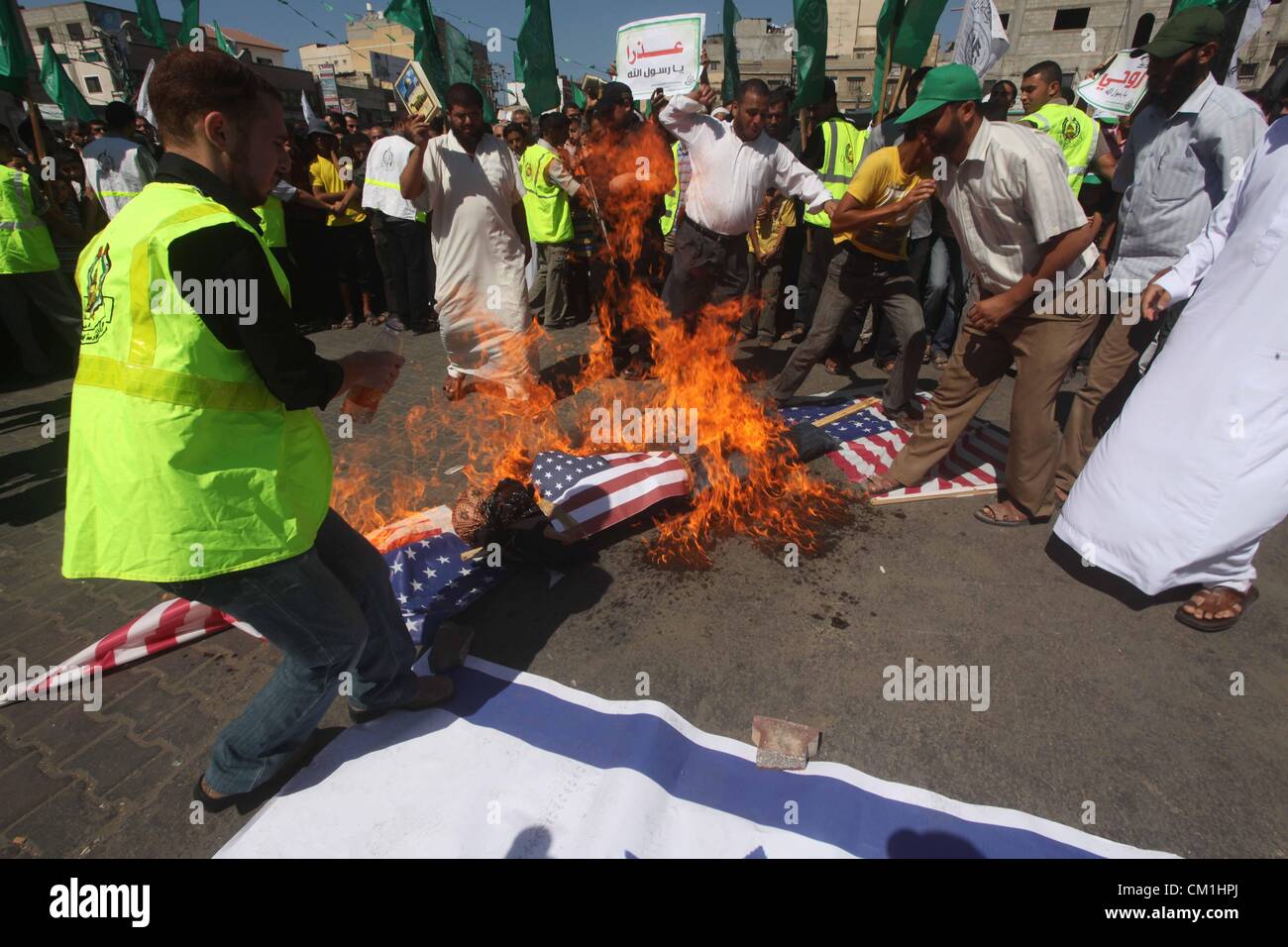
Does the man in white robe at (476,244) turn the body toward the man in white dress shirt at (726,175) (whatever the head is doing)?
no

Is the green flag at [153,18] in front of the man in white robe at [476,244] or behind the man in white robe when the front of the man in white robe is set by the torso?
behind

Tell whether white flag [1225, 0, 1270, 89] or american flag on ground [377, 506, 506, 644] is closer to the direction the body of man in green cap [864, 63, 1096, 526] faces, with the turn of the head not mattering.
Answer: the american flag on ground

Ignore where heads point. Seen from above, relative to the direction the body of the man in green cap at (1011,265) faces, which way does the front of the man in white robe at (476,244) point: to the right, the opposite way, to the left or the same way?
to the left

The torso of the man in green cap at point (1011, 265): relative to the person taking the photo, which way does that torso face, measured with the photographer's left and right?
facing the viewer and to the left of the viewer

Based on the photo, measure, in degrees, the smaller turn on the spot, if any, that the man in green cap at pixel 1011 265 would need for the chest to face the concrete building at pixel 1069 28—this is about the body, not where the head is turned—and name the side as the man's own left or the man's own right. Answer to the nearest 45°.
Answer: approximately 135° to the man's own right

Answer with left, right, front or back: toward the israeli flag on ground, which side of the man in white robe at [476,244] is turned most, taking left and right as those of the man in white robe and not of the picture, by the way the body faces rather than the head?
front

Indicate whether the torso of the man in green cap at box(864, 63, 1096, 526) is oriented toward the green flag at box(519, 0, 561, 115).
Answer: no

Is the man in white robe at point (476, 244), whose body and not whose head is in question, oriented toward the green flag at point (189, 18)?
no

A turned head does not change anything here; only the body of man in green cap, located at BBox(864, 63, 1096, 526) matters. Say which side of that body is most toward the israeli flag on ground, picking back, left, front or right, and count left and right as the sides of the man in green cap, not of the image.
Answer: front

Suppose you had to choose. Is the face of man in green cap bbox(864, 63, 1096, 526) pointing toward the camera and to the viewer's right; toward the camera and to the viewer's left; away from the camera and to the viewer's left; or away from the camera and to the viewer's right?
toward the camera and to the viewer's left

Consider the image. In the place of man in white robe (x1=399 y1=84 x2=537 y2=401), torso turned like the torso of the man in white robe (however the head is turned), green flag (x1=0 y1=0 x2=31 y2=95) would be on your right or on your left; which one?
on your right

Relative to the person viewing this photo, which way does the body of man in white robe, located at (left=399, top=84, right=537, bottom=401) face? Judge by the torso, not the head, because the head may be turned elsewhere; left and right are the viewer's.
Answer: facing the viewer

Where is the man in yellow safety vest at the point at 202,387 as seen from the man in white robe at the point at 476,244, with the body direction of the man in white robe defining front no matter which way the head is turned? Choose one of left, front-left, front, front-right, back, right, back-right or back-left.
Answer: front

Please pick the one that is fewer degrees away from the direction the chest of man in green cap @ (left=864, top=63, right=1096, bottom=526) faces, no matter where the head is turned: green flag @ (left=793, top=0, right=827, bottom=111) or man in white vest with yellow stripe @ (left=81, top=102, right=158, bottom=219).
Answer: the man in white vest with yellow stripe

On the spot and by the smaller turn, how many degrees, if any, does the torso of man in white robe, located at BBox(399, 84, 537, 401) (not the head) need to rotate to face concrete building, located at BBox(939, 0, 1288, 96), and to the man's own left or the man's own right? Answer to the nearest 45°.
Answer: approximately 135° to the man's own left

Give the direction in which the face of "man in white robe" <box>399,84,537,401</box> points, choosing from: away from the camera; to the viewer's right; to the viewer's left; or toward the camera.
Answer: toward the camera

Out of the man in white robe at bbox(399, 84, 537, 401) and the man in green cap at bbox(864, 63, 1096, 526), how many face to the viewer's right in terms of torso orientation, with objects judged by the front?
0
